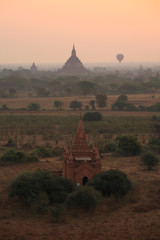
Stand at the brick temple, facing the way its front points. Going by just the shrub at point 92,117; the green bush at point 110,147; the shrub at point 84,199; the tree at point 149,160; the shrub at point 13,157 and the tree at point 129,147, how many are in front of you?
1

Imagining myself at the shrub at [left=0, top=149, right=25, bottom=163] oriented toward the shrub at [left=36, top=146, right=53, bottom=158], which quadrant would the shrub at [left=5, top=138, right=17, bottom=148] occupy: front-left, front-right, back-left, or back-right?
front-left

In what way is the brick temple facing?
toward the camera

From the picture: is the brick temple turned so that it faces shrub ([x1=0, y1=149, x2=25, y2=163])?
no

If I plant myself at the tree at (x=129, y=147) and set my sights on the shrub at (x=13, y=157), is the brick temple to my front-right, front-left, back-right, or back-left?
front-left

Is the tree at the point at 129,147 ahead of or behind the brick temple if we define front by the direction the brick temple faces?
behind

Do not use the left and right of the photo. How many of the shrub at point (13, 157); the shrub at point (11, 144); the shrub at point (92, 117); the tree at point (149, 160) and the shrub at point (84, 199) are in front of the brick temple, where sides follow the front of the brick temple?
1

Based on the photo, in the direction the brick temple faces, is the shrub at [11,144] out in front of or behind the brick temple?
behind

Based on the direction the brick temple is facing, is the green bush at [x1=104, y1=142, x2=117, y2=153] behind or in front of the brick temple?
behind

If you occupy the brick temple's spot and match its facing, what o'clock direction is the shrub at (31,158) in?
The shrub is roughly at 5 o'clock from the brick temple.

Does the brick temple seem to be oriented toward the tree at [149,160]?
no

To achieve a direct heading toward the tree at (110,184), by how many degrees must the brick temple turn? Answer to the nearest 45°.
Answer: approximately 45° to its left

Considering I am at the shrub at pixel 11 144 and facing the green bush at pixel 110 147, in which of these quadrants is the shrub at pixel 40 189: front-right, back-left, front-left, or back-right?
front-right

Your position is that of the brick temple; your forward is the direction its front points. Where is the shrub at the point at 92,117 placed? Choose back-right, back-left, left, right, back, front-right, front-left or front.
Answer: back

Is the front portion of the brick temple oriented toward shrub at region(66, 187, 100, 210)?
yes

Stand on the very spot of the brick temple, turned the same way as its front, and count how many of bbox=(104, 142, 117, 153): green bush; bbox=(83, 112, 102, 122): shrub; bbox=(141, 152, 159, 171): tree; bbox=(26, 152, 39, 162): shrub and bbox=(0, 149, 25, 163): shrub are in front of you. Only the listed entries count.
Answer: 0
